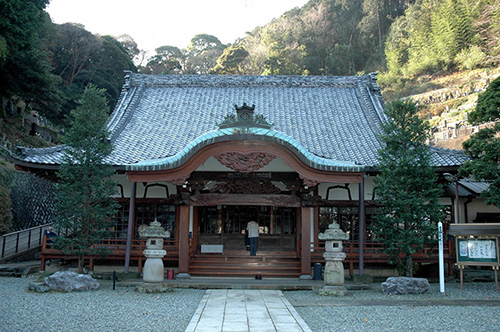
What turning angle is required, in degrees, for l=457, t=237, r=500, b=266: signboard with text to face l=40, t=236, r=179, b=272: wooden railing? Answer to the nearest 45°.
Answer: approximately 90° to its right

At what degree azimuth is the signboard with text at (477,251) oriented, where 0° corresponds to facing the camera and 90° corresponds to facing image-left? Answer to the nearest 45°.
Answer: approximately 0°

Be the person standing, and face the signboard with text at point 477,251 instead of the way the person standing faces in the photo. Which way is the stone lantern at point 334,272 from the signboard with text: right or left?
right

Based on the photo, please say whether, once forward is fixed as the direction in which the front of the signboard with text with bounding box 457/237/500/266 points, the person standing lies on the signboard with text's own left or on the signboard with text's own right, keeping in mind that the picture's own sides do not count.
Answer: on the signboard with text's own right

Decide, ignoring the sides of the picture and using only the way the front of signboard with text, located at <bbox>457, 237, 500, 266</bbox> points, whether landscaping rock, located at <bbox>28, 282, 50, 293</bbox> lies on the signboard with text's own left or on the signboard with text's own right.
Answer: on the signboard with text's own right

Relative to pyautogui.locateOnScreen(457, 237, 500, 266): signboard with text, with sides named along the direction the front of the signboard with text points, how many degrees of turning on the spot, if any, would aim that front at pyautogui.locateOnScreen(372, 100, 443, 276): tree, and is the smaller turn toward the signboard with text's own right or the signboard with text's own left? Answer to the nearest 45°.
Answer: approximately 90° to the signboard with text's own right

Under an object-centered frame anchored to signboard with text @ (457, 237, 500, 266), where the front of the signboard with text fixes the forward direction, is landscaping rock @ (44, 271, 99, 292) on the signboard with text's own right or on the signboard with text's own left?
on the signboard with text's own right

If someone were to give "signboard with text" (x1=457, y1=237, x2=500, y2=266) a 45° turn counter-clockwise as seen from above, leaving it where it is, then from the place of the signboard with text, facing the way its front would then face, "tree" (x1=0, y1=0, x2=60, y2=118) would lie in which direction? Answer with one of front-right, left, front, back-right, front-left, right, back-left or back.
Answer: back-right

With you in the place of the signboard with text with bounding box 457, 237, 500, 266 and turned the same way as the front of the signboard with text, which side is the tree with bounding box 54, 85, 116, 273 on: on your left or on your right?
on your right

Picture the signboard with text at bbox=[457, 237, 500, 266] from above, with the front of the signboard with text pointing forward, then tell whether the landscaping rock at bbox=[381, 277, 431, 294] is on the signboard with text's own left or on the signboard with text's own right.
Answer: on the signboard with text's own right

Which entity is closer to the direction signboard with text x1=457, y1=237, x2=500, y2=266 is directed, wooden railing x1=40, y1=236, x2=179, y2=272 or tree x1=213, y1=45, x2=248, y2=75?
the wooden railing
